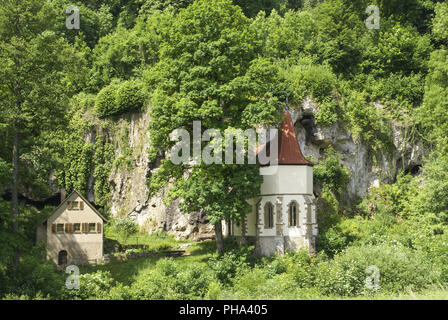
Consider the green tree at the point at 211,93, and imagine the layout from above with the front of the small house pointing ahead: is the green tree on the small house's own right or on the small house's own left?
on the small house's own left

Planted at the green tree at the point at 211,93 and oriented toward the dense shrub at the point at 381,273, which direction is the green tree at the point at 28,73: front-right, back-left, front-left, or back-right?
back-right

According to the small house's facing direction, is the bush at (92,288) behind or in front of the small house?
in front

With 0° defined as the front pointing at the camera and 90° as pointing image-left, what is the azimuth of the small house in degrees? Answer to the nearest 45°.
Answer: approximately 0°

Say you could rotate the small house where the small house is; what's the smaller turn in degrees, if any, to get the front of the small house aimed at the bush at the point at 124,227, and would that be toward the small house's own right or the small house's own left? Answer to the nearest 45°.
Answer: approximately 135° to the small house's own left

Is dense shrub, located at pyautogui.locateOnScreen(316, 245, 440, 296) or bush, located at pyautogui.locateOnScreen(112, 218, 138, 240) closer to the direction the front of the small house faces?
the dense shrub

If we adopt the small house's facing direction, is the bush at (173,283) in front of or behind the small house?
in front

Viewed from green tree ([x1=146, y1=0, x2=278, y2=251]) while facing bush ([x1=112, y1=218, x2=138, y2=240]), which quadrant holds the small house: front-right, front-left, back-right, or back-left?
front-left

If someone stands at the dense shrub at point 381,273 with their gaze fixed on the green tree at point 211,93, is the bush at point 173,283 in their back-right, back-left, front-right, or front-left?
front-left

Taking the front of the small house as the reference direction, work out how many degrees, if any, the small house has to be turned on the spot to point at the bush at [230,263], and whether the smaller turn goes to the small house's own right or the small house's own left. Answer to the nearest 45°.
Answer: approximately 45° to the small house's own left
